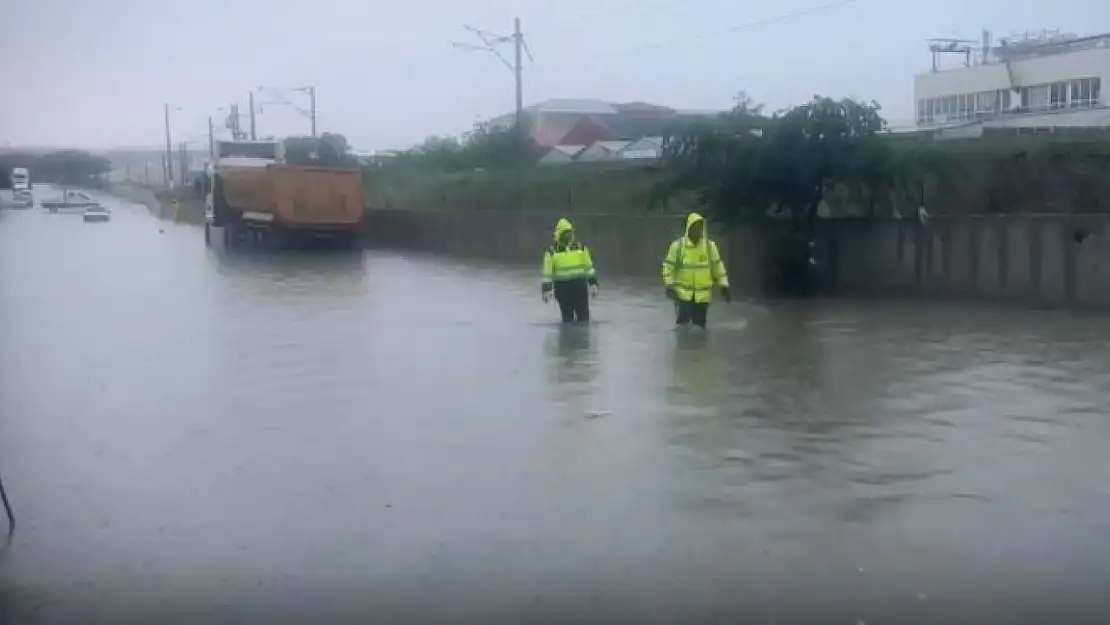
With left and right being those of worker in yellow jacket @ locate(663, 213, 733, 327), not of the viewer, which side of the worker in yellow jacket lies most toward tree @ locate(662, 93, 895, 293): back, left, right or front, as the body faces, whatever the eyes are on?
back

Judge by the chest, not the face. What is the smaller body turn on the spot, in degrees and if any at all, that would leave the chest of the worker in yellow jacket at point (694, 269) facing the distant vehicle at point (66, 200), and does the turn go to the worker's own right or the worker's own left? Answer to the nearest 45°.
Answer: approximately 135° to the worker's own right

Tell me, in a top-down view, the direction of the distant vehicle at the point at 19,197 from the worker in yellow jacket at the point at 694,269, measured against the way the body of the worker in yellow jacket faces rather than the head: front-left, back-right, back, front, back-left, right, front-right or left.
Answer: right

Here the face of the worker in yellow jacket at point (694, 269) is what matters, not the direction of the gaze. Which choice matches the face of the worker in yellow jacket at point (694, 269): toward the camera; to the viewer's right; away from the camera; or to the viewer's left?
toward the camera

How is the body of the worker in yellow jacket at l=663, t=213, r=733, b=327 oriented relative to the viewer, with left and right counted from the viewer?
facing the viewer

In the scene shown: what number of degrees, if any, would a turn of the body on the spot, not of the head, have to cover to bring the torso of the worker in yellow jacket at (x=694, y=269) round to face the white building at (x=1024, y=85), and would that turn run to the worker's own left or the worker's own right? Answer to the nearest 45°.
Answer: approximately 135° to the worker's own left

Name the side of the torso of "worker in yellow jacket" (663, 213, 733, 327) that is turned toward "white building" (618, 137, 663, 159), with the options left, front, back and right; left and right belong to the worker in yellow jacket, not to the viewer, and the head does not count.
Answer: back

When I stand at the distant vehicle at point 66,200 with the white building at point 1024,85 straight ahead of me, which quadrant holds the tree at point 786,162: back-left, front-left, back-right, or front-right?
front-right
